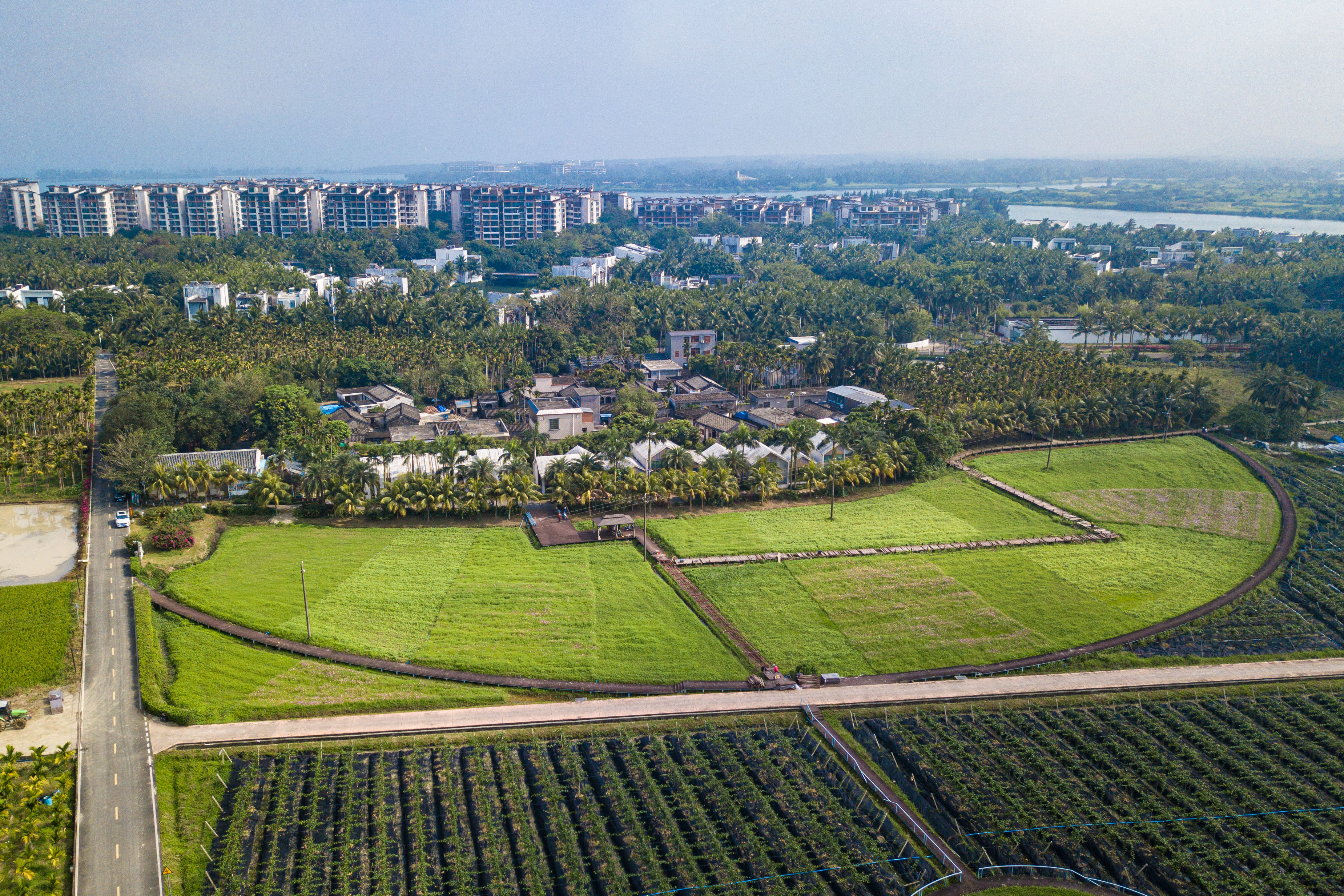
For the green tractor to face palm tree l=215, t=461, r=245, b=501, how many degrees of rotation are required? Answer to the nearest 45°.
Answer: approximately 45° to its left

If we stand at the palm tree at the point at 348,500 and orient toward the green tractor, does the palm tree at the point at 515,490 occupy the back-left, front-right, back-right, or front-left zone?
back-left

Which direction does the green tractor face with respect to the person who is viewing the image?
facing to the right of the viewer

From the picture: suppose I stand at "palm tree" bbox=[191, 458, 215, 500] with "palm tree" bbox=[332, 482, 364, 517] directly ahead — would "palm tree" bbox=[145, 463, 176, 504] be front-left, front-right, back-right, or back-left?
back-right

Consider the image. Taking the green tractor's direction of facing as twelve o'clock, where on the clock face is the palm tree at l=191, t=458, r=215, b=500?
The palm tree is roughly at 10 o'clock from the green tractor.

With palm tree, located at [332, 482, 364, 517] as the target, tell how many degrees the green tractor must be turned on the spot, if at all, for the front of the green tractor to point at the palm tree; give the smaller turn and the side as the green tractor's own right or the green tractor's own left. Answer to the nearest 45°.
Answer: approximately 45° to the green tractor's own left

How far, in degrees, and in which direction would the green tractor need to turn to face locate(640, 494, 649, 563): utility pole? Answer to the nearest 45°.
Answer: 0° — it already faces it
